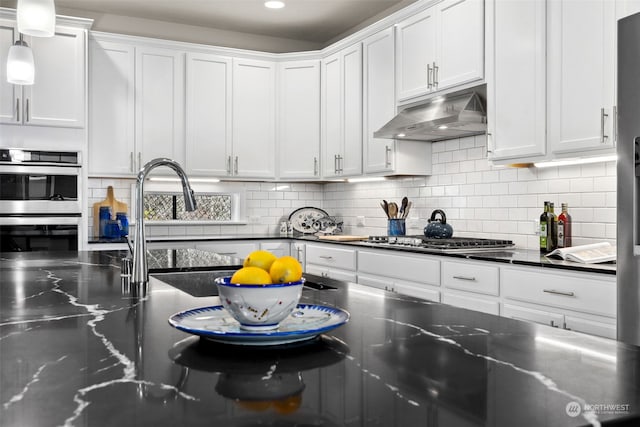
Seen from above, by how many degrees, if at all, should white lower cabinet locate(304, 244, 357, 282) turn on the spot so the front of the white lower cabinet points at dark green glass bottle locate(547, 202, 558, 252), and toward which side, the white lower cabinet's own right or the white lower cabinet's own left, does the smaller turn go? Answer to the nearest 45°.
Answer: approximately 90° to the white lower cabinet's own left

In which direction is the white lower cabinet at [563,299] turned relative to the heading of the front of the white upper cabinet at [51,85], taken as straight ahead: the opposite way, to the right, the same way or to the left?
to the right

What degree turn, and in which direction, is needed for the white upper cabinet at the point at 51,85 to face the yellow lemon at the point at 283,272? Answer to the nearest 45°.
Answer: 0° — it already faces it

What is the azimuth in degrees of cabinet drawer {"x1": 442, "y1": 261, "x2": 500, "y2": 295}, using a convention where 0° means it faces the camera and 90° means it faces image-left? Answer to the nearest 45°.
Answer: approximately 45°

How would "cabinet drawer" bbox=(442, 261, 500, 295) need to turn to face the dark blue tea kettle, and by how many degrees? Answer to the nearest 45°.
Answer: approximately 135° to its right

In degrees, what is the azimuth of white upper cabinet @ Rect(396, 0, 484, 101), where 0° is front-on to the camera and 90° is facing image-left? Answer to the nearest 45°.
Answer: approximately 45°

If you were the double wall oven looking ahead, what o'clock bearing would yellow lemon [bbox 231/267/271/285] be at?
The yellow lemon is roughly at 12 o'clock from the double wall oven.

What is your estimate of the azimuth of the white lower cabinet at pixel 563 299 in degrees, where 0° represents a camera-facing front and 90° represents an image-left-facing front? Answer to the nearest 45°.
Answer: approximately 45°

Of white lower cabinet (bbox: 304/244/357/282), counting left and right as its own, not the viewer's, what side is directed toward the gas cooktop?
left

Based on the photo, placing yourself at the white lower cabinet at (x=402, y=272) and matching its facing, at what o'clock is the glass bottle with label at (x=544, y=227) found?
The glass bottle with label is roughly at 8 o'clock from the white lower cabinet.

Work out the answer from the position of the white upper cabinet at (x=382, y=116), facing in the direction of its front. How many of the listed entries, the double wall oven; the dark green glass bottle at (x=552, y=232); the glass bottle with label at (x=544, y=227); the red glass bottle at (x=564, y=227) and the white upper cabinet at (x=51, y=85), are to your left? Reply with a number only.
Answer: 3
